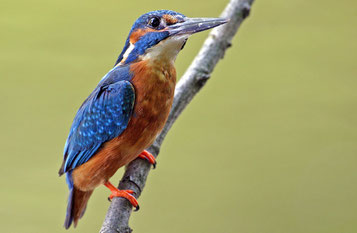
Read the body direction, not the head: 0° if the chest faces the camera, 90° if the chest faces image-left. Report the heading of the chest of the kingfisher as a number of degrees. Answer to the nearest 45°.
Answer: approximately 270°
